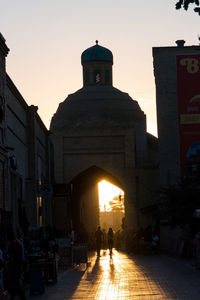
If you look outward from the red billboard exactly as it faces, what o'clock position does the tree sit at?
The tree is roughly at 12 o'clock from the red billboard.

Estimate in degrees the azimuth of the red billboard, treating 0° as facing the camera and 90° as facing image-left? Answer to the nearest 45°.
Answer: approximately 0°

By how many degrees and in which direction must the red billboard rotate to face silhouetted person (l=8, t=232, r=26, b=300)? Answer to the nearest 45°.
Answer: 0° — it already faces them

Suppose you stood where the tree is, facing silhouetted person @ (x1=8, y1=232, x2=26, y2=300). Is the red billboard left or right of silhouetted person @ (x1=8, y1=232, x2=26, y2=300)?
right
